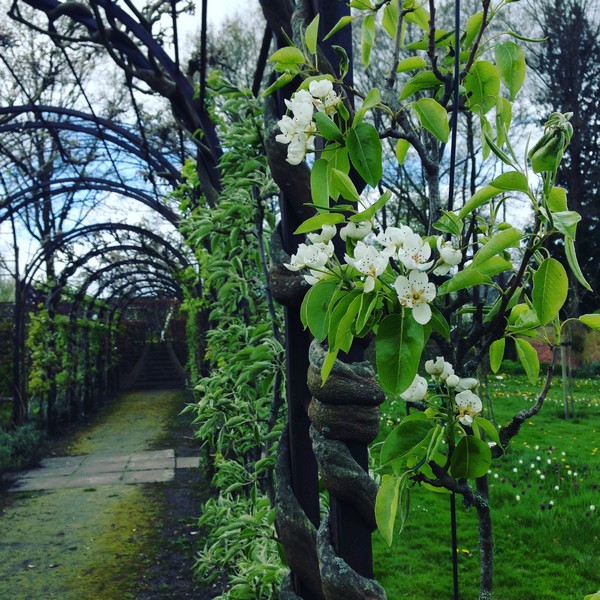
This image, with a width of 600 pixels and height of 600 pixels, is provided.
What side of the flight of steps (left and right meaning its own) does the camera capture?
front

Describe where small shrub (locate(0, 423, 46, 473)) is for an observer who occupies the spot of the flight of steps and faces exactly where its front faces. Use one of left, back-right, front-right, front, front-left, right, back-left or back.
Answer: front

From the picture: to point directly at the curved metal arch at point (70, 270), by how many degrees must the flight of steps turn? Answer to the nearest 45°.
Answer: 0° — it already faces it

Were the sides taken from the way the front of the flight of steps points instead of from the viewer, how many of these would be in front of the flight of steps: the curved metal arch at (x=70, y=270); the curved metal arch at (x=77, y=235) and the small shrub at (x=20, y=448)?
3

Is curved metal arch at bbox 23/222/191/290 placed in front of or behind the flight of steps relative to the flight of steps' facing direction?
in front
